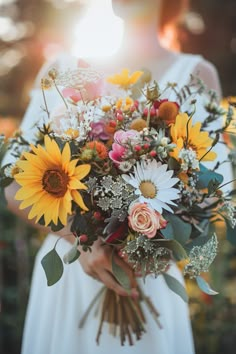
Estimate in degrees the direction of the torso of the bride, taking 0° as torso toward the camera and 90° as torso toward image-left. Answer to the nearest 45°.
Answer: approximately 0°
